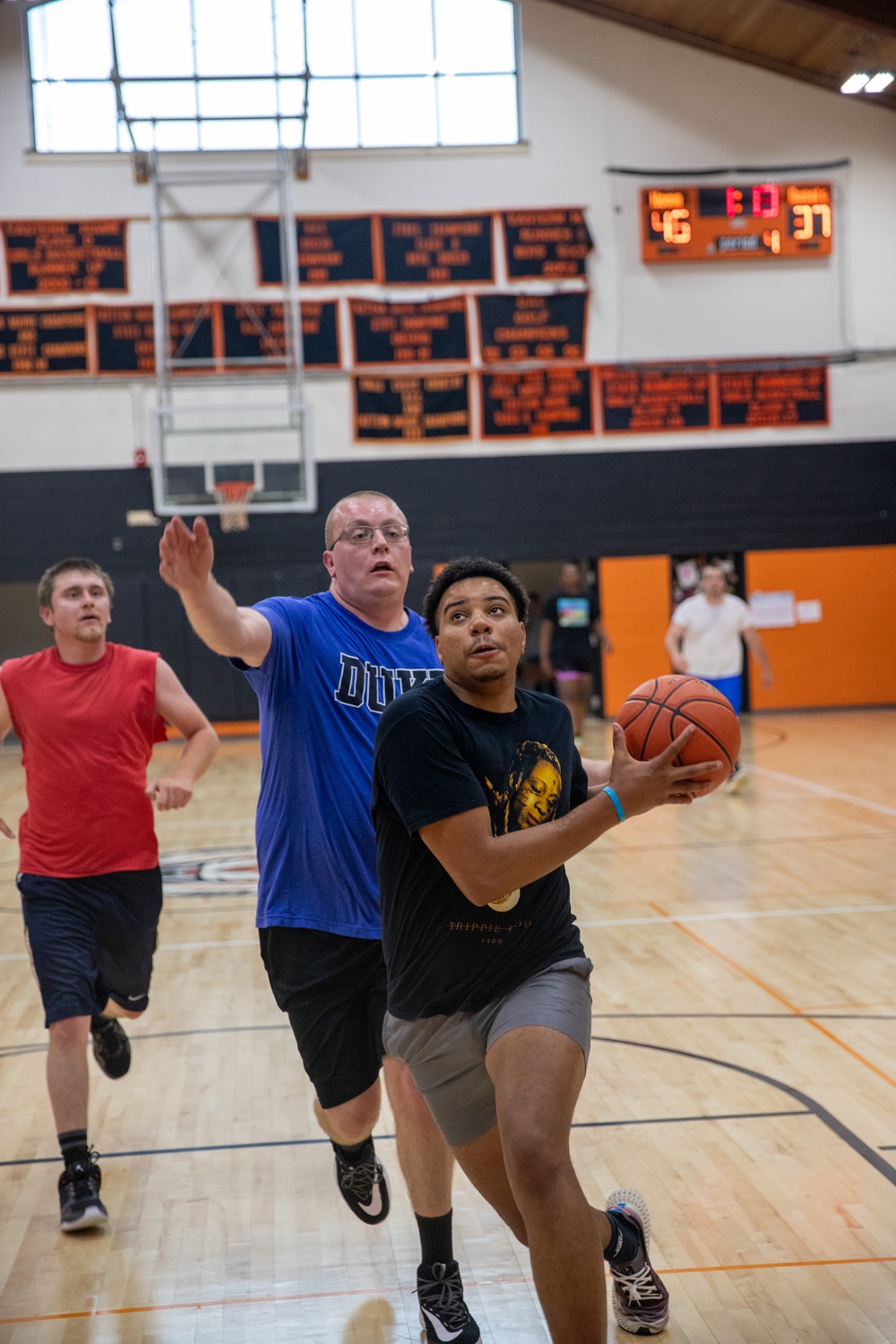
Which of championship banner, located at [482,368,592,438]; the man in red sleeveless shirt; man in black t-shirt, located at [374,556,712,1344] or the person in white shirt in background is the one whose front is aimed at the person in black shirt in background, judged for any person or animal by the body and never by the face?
the championship banner

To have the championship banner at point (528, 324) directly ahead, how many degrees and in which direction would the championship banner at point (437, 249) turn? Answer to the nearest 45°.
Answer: approximately 90° to its left

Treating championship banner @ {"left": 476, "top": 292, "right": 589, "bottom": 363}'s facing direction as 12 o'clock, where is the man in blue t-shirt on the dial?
The man in blue t-shirt is roughly at 12 o'clock from the championship banner.

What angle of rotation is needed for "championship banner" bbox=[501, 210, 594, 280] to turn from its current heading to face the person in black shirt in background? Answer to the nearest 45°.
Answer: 0° — it already faces them

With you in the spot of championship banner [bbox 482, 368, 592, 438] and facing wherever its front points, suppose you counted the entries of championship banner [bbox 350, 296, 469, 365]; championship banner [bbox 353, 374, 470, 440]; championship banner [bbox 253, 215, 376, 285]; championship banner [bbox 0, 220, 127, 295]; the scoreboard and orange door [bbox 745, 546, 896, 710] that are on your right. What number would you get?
4

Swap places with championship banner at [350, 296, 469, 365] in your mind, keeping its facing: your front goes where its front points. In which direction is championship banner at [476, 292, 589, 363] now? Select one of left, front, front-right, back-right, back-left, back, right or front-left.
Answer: left
